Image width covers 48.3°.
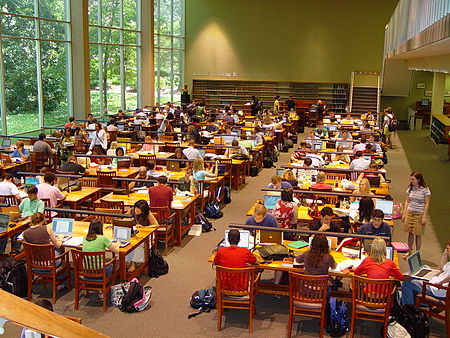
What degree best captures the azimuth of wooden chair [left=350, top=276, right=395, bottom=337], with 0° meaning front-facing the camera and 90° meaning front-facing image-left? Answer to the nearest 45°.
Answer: approximately 180°

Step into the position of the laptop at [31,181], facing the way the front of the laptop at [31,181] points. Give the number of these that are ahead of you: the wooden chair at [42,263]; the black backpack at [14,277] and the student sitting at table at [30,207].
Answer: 3

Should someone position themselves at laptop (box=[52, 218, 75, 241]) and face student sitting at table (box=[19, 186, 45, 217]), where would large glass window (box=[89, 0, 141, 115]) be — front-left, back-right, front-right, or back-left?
front-right

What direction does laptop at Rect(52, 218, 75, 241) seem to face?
toward the camera

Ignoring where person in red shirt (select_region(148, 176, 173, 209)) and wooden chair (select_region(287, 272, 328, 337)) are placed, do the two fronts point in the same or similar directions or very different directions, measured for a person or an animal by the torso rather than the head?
same or similar directions

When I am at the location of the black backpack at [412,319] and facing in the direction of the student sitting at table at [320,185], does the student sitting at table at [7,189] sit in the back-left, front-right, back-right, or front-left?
front-left

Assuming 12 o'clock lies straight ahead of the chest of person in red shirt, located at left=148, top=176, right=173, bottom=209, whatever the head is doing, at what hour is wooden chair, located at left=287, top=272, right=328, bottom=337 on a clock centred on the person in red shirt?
The wooden chair is roughly at 5 o'clock from the person in red shirt.

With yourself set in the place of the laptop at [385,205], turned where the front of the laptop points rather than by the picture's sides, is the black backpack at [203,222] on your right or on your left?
on your right

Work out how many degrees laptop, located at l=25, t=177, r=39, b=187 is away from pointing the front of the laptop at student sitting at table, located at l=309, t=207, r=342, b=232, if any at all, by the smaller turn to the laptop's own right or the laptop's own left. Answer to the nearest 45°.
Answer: approximately 45° to the laptop's own left

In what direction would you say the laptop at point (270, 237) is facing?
away from the camera

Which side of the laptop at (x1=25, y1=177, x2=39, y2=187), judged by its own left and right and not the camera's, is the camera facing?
front

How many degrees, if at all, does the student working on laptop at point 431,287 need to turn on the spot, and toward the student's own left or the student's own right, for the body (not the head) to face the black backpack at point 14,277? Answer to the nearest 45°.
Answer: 0° — they already face it

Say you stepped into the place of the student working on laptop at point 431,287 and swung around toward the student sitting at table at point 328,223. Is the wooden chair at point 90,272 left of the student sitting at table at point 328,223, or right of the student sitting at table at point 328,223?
left

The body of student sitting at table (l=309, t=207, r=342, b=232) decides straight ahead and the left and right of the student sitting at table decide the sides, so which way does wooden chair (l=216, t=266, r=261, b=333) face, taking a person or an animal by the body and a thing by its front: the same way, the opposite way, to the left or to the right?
the opposite way

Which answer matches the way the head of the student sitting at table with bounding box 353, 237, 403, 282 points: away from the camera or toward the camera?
away from the camera

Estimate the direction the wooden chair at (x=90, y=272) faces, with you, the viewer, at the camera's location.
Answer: facing away from the viewer and to the right of the viewer

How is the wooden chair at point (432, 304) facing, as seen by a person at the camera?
facing away from the viewer and to the left of the viewer

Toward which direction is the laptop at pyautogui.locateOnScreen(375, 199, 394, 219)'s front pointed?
toward the camera

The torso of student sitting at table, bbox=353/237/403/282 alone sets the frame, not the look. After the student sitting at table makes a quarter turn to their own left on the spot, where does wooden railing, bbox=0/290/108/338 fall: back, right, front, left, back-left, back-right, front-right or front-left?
left

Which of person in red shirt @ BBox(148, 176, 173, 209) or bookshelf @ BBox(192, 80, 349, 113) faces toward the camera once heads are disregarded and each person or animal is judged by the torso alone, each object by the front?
the bookshelf
